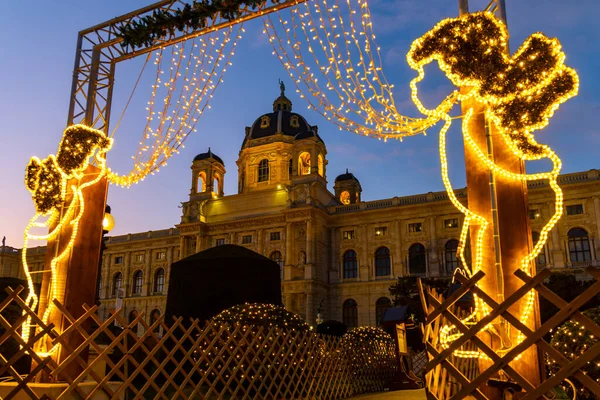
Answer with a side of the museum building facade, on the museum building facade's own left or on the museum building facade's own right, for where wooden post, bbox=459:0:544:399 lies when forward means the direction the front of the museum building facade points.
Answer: on the museum building facade's own left

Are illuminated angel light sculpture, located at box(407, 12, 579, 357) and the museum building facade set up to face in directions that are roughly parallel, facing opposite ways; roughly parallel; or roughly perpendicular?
roughly perpendicular

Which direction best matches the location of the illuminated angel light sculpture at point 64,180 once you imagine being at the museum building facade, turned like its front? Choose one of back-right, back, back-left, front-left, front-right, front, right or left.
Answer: front-left

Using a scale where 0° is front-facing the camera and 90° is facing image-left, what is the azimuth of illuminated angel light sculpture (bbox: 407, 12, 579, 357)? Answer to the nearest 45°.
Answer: approximately 90°

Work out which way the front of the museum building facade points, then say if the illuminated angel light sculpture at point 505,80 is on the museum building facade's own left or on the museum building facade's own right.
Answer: on the museum building facade's own left

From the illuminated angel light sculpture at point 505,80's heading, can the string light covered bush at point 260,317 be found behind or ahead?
ahead

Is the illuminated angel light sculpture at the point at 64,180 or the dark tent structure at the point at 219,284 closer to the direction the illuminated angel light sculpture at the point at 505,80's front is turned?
the illuminated angel light sculpture

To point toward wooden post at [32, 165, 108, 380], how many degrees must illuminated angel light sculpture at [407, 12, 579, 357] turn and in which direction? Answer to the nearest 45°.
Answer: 0° — it already faces it

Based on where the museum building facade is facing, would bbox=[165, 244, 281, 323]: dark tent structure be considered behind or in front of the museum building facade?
in front

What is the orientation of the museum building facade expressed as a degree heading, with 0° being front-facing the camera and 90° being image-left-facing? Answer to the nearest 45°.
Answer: approximately 45°

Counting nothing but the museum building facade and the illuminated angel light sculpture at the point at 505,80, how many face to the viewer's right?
0

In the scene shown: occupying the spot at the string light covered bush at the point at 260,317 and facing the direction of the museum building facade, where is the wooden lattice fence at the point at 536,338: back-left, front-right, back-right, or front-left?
back-right
